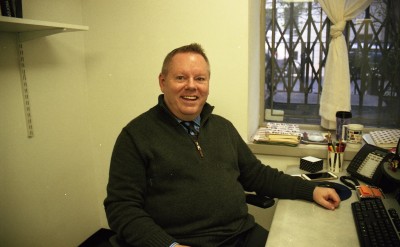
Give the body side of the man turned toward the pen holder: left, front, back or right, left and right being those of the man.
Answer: left

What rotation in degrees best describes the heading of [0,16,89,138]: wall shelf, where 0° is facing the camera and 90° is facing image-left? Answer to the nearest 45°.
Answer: approximately 315°

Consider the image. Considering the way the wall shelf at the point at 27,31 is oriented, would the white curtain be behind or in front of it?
in front

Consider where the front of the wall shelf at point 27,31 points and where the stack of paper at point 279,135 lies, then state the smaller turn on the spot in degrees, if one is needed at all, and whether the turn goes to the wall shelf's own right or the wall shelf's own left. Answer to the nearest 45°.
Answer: approximately 45° to the wall shelf's own left

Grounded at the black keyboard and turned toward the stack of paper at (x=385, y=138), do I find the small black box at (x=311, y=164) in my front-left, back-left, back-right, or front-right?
front-left

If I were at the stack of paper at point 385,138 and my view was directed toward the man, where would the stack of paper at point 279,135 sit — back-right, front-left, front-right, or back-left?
front-right

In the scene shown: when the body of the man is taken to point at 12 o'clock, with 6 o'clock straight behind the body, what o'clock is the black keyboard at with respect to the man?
The black keyboard is roughly at 11 o'clock from the man.

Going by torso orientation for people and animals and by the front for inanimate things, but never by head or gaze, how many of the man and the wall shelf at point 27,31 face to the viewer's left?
0

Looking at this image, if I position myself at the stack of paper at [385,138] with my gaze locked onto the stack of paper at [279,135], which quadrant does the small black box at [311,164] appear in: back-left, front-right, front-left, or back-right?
front-left

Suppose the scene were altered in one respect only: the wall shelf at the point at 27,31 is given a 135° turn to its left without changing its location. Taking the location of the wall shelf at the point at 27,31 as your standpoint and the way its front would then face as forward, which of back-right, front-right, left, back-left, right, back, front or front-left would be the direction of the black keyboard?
back-right

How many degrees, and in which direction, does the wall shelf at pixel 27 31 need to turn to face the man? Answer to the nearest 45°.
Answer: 0° — it already faces them

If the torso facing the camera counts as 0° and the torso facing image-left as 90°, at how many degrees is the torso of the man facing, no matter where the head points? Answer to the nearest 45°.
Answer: approximately 315°

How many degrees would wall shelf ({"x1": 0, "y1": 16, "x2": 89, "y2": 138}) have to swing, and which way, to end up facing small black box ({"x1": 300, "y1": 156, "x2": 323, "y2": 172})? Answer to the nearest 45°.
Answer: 0° — it already faces it

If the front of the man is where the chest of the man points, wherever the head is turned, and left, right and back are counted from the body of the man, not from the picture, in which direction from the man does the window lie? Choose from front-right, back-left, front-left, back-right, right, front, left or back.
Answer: left
